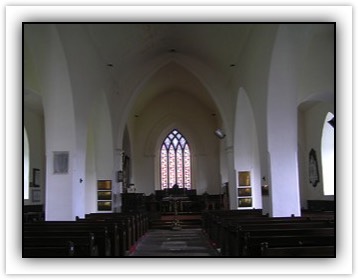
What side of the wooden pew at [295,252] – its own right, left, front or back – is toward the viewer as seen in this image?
back

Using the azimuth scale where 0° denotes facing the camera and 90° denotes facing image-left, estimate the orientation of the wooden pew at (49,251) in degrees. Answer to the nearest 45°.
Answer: approximately 180°

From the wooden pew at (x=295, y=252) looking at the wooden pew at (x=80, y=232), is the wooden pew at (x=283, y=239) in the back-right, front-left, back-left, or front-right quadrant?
front-right

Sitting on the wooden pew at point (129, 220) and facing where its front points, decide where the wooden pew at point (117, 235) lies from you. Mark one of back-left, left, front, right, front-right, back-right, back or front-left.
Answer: back

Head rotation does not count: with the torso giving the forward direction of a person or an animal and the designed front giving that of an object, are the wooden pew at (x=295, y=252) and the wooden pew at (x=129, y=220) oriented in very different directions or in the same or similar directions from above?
same or similar directions

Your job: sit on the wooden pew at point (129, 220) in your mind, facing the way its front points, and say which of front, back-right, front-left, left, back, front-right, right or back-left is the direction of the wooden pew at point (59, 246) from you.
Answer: back

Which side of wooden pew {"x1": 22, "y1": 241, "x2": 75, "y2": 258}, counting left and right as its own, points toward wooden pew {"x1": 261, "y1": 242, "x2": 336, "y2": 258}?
right

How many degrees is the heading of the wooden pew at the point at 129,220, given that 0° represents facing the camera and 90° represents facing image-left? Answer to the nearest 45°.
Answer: approximately 180°

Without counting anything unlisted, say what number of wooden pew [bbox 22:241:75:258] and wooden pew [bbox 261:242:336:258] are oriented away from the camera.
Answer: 2
